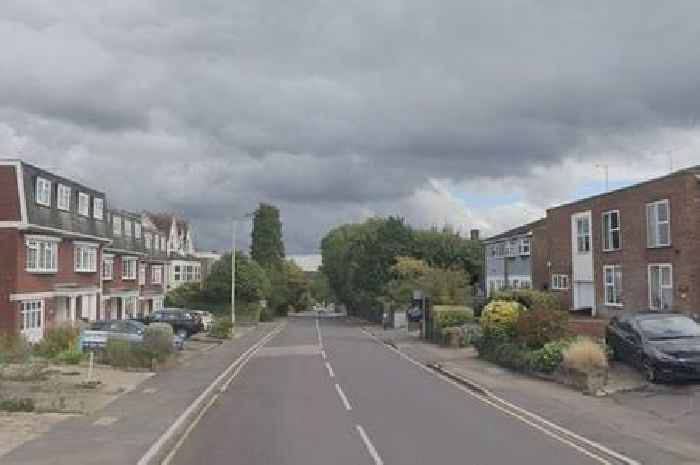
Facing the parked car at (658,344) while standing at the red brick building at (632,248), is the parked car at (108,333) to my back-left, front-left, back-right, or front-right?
front-right

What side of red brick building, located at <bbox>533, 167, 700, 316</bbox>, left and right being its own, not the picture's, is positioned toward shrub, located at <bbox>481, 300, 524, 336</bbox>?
front

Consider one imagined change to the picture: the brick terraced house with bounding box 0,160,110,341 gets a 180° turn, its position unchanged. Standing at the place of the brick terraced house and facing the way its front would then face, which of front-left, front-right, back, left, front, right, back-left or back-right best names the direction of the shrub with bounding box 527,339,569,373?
back

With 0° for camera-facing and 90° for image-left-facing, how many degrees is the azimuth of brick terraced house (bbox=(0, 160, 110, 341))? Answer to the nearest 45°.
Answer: approximately 315°

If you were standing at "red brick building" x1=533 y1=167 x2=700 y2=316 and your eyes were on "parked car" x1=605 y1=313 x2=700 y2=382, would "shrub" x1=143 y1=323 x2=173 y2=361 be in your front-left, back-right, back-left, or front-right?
front-right

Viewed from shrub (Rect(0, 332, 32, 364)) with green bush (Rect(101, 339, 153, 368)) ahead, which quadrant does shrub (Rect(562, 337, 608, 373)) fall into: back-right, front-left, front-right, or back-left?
front-right

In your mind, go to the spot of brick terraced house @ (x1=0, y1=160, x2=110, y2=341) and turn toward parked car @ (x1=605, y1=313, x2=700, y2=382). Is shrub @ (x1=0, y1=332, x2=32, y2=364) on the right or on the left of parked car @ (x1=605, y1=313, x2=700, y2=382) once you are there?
right

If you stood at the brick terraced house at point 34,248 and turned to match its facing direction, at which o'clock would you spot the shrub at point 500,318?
The shrub is roughly at 12 o'clock from the brick terraced house.

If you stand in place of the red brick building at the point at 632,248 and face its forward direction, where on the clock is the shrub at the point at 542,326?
The shrub is roughly at 11 o'clock from the red brick building.

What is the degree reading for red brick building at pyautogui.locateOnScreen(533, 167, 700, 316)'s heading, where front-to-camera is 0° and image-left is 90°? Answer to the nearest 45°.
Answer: approximately 45°

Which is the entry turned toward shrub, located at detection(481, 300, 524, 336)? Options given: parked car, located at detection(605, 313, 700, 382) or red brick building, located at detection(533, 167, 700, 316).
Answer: the red brick building

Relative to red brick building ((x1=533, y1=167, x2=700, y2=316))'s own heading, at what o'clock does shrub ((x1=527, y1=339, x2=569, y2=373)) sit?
The shrub is roughly at 11 o'clock from the red brick building.
